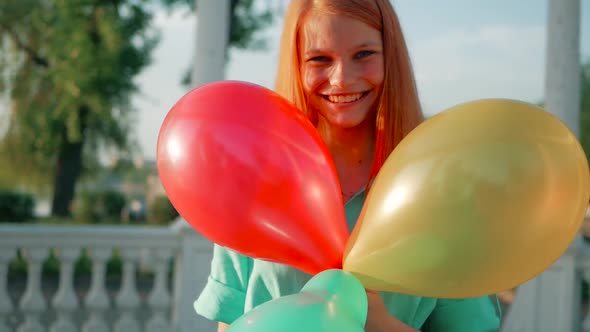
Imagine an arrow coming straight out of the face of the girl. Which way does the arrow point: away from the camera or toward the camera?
toward the camera

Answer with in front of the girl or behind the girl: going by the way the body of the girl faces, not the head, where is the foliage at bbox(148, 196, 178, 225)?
behind

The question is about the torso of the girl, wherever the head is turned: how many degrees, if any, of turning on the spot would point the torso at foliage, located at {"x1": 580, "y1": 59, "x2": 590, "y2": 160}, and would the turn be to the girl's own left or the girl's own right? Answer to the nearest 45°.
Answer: approximately 180°

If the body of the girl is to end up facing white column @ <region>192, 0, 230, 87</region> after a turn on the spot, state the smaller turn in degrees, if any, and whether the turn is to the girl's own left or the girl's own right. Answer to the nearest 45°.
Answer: approximately 180°

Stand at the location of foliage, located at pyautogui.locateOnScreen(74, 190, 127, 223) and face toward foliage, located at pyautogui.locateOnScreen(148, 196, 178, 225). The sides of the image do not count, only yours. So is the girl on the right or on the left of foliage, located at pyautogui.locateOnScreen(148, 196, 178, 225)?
right

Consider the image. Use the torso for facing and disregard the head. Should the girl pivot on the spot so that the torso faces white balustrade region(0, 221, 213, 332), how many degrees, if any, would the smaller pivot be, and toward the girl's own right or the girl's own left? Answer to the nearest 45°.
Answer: approximately 135° to the girl's own right

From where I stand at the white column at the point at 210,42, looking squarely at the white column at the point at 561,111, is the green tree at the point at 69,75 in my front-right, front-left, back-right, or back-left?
back-left

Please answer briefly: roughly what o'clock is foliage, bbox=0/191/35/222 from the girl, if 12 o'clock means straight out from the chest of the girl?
The foliage is roughly at 5 o'clock from the girl.

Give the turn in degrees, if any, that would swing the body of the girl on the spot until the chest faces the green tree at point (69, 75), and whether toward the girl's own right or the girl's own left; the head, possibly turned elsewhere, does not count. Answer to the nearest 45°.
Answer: approximately 135° to the girl's own right

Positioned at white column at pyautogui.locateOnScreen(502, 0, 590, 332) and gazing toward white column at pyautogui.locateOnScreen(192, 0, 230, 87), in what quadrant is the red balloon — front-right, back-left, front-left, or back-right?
front-left

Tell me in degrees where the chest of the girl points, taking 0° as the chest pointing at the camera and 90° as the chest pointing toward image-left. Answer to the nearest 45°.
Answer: approximately 0°
